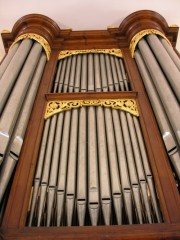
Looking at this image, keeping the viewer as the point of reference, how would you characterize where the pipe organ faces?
facing the viewer
